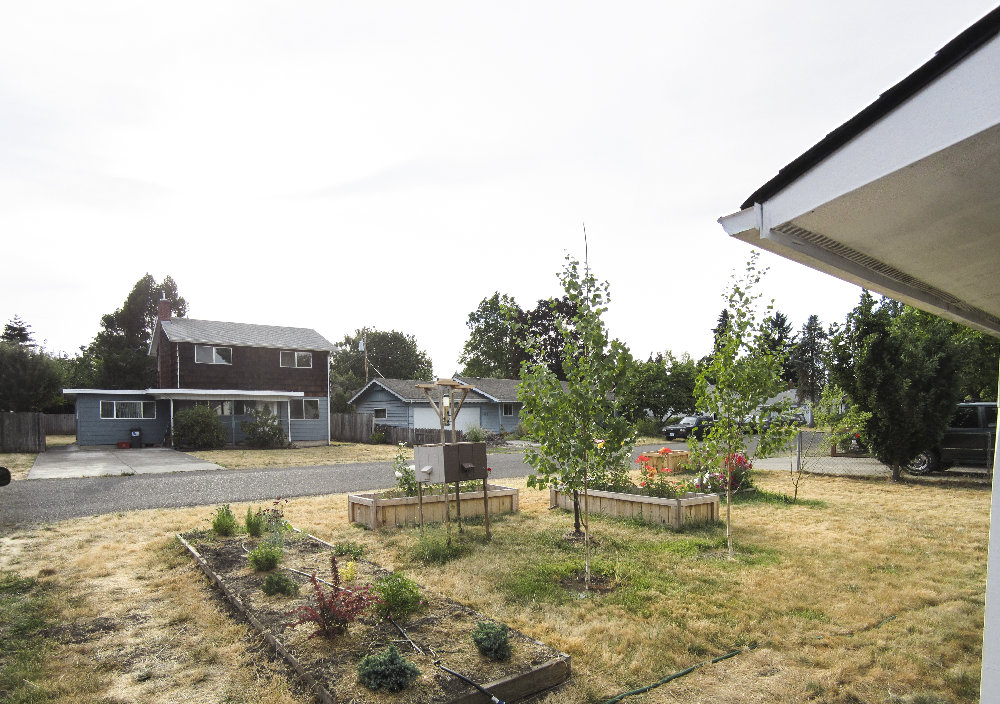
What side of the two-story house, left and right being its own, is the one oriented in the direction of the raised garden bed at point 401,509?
front

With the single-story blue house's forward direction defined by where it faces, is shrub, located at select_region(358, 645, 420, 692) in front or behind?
in front

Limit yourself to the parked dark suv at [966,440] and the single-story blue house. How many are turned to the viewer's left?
1

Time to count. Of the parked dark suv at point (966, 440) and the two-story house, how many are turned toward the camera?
1

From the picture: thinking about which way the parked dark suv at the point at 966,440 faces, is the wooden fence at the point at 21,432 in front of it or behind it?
in front

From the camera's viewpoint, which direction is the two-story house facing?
toward the camera

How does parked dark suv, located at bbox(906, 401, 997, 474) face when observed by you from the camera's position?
facing to the left of the viewer

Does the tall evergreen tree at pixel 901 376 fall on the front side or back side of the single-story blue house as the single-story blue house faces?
on the front side

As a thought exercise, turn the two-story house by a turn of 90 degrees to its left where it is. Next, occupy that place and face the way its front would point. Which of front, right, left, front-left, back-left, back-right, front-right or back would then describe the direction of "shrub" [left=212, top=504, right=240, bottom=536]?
right

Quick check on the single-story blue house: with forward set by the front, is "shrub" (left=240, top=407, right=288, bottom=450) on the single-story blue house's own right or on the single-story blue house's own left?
on the single-story blue house's own right

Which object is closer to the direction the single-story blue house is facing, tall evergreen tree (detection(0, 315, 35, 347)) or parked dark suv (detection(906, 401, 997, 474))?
the parked dark suv

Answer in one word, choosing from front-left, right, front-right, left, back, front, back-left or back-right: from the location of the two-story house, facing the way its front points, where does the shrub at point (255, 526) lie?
front

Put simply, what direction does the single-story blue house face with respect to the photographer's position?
facing the viewer and to the right of the viewer

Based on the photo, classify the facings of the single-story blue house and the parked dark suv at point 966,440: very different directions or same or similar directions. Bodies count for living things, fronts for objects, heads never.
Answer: very different directions
